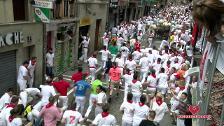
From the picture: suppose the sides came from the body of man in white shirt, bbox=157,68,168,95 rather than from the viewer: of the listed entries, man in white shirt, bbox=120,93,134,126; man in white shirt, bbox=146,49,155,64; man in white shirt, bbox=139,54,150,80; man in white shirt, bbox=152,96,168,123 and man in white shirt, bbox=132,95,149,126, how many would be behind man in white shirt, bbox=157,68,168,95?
3

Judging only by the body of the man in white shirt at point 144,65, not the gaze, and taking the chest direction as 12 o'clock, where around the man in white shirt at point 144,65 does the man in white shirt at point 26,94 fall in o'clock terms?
the man in white shirt at point 26,94 is roughly at 7 o'clock from the man in white shirt at point 144,65.

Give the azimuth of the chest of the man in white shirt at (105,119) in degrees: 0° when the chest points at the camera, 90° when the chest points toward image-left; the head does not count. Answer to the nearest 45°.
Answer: approximately 180°

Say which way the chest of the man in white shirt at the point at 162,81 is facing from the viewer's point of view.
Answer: away from the camera

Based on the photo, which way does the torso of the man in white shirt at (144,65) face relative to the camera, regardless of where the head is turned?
away from the camera

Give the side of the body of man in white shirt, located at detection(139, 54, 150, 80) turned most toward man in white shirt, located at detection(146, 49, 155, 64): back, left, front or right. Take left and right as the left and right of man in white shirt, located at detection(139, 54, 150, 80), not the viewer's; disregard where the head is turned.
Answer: front

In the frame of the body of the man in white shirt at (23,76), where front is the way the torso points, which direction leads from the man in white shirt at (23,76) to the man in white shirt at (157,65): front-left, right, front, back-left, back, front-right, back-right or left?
front

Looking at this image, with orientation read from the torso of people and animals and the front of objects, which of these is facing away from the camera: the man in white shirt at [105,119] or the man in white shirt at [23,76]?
the man in white shirt at [105,119]

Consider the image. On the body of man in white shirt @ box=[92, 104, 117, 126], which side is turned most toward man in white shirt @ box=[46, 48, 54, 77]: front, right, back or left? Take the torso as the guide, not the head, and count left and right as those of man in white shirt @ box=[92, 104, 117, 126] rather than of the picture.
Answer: front

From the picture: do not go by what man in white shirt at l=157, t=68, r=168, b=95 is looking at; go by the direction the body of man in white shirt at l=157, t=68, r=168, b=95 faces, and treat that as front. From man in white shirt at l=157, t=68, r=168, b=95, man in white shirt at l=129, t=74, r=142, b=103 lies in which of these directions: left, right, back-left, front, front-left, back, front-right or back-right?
back-left

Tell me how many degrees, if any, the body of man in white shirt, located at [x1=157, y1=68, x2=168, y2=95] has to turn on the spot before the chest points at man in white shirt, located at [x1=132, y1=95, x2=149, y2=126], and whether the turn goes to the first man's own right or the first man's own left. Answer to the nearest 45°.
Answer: approximately 180°

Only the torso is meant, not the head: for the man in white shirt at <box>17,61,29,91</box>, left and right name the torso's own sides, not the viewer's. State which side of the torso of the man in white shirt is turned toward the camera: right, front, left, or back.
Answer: right

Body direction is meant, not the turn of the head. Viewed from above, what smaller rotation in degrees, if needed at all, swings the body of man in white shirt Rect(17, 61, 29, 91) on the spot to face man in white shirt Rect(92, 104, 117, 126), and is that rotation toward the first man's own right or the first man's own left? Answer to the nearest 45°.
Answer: approximately 90° to the first man's own right
